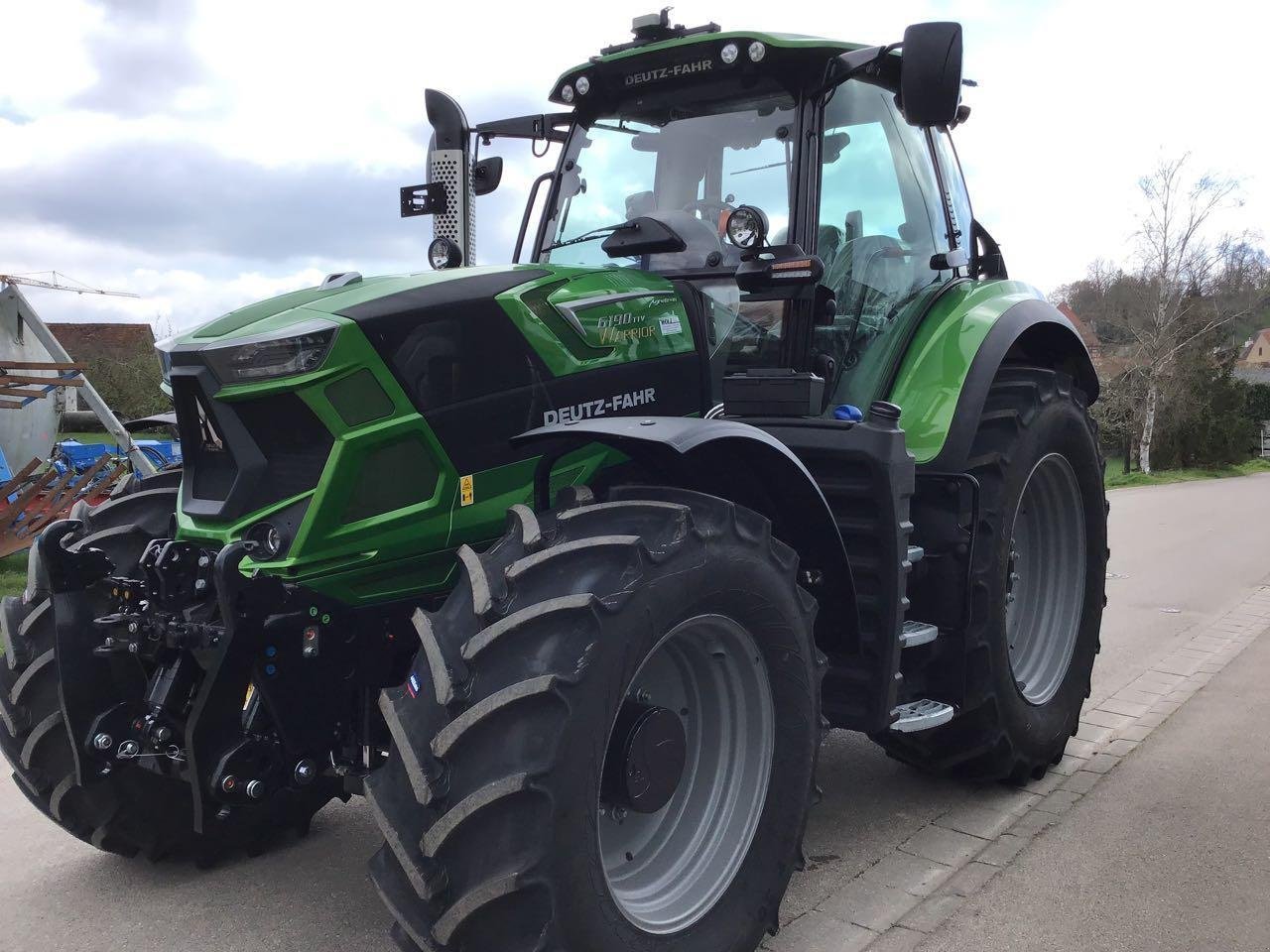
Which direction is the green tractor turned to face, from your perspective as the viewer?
facing the viewer and to the left of the viewer
